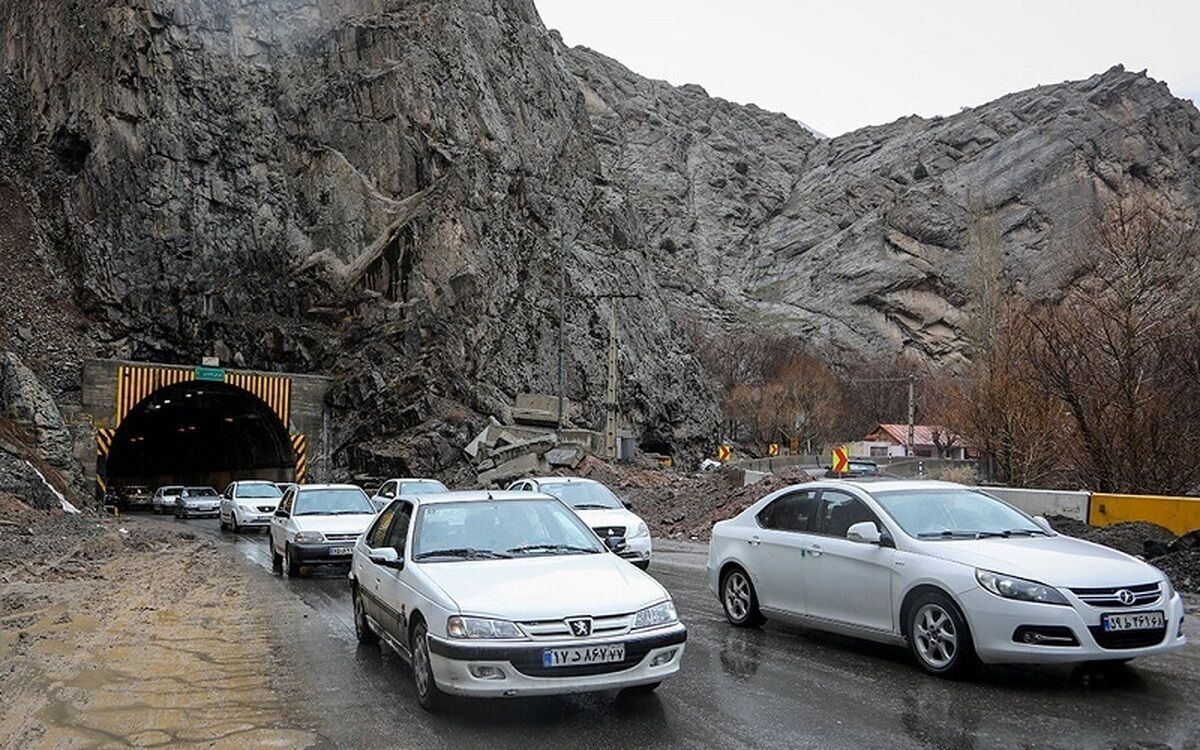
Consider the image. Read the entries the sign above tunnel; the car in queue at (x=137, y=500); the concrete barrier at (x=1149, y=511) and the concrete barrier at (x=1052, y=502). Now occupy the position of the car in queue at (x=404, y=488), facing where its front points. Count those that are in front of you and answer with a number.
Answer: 2

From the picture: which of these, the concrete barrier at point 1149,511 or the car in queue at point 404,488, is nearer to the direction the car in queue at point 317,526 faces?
the concrete barrier

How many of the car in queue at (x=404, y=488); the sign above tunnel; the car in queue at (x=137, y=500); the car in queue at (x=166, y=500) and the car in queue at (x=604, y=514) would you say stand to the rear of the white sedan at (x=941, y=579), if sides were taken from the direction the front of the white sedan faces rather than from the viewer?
5

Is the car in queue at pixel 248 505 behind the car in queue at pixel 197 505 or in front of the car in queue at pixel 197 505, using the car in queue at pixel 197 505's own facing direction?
in front

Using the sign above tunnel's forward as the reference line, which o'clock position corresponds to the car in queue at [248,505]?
The car in queue is roughly at 12 o'clock from the sign above tunnel.

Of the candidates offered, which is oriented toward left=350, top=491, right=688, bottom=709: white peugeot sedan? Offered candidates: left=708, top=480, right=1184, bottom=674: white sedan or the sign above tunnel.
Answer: the sign above tunnel

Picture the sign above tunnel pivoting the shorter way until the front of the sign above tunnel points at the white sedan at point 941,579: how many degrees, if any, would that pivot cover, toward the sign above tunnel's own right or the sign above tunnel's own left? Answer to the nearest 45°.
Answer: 0° — it already faces it

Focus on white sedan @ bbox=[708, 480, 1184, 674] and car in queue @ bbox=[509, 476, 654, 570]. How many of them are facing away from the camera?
0

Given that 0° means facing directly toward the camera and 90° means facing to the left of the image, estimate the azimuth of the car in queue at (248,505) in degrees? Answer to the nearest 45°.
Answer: approximately 315°

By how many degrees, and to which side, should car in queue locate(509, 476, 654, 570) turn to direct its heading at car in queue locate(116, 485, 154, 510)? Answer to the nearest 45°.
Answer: approximately 180°

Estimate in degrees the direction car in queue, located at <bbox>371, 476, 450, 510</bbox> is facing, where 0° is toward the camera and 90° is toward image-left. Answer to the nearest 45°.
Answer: approximately 315°
